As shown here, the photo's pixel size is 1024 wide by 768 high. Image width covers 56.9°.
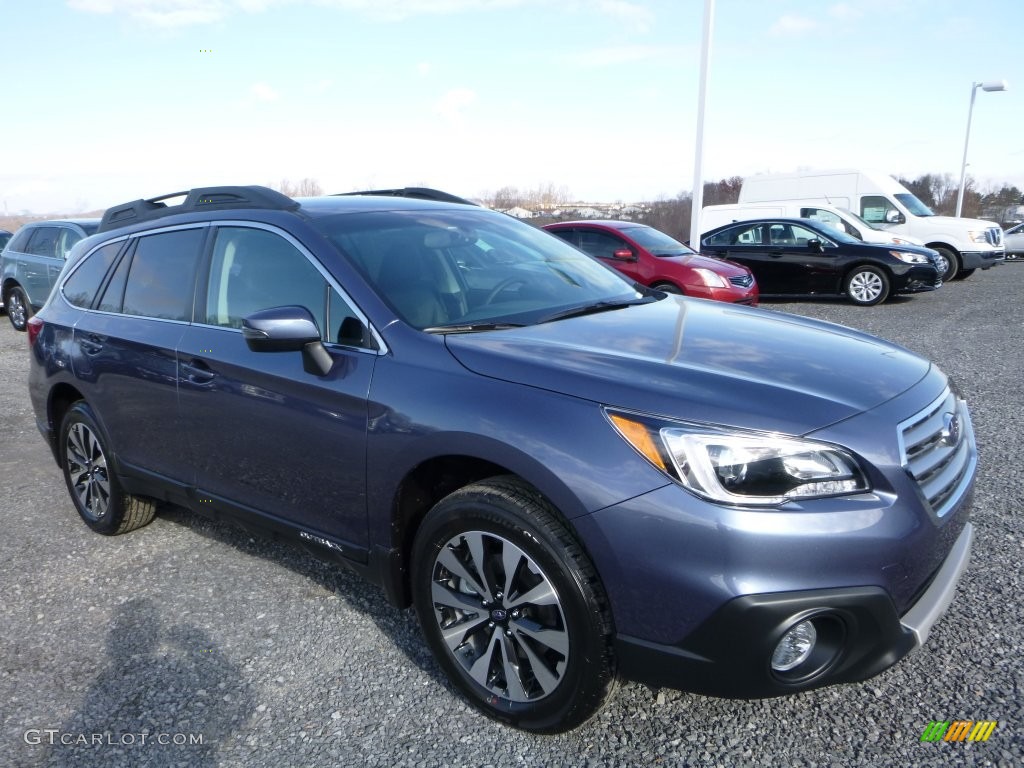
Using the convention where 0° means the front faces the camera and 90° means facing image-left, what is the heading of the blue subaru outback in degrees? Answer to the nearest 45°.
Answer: approximately 315°

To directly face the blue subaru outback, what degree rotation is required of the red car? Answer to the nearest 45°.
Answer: approximately 45° to its right

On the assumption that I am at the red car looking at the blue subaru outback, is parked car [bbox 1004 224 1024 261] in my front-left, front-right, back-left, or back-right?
back-left

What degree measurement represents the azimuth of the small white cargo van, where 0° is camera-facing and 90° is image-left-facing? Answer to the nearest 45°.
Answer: approximately 270°

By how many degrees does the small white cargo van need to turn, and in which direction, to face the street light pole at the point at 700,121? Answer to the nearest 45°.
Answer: approximately 135° to its right

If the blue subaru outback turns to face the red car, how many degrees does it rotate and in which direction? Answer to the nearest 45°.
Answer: approximately 135° to its left

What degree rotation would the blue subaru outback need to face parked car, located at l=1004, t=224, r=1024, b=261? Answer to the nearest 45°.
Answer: approximately 90° to its left

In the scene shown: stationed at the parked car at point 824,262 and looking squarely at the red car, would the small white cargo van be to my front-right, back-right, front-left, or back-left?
back-right

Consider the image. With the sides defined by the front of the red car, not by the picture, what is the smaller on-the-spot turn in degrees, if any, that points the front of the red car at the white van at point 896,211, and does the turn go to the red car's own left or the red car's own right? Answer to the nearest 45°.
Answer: approximately 90° to the red car's own left
